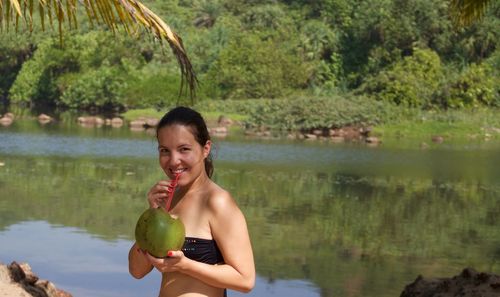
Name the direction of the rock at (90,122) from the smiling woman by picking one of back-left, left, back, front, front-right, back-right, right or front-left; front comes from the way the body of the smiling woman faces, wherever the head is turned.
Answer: back-right

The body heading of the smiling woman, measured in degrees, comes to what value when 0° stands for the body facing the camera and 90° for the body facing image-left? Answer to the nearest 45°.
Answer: approximately 45°

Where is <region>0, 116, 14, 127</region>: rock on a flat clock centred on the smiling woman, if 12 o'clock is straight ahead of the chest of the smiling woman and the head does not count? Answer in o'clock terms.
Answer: The rock is roughly at 4 o'clock from the smiling woman.

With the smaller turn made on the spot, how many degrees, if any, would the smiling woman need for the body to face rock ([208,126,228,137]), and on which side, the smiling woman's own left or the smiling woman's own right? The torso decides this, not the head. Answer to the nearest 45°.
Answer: approximately 135° to the smiling woman's own right

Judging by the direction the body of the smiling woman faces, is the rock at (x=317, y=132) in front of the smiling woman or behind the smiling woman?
behind

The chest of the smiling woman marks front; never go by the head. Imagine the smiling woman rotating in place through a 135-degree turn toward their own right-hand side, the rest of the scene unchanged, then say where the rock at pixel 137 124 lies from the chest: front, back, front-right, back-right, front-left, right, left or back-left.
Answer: front

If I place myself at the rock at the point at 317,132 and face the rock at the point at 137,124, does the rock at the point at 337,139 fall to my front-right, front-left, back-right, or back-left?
back-left

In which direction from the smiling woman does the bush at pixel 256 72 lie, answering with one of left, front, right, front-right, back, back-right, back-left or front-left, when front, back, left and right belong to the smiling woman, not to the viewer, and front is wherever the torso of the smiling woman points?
back-right

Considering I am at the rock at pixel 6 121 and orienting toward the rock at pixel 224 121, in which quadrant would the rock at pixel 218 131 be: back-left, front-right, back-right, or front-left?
front-right
